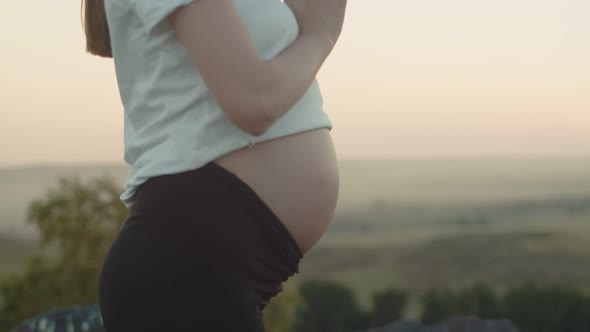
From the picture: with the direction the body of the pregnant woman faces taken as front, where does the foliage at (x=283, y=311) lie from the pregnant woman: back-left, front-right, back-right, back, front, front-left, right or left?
left

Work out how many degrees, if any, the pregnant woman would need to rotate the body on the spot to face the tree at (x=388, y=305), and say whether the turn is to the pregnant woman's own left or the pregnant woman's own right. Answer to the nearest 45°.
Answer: approximately 90° to the pregnant woman's own left

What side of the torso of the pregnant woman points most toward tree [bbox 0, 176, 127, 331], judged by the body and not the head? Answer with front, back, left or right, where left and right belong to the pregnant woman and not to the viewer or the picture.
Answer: left

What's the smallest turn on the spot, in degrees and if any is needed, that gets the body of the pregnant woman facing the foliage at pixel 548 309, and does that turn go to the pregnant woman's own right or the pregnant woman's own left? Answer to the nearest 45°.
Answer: approximately 45° to the pregnant woman's own left

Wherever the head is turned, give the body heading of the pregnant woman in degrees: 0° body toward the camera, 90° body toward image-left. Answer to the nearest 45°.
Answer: approximately 270°

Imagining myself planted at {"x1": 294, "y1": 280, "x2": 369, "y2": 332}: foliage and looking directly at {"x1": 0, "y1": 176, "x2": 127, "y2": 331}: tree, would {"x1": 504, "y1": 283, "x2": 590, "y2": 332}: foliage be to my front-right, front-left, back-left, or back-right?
back-left

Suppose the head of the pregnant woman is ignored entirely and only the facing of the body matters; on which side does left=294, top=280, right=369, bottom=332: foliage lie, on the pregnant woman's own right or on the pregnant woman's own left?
on the pregnant woman's own left

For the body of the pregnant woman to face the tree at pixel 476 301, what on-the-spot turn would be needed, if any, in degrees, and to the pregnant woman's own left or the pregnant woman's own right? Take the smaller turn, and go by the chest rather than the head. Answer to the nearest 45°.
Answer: approximately 45° to the pregnant woman's own left

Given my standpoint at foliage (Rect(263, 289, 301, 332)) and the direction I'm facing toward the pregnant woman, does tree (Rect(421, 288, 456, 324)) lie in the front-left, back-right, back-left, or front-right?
back-left
